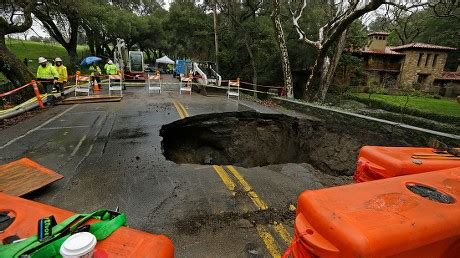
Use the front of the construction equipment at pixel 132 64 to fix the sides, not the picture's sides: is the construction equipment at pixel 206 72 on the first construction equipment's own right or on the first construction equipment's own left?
on the first construction equipment's own left

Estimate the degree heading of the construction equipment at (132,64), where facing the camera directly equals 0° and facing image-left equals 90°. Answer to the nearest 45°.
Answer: approximately 0°

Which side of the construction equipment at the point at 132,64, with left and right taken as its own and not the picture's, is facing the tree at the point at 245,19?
left

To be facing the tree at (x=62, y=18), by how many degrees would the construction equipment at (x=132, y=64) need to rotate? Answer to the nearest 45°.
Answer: approximately 135° to its right

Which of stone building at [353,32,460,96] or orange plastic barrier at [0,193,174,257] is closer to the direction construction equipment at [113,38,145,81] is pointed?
the orange plastic barrier

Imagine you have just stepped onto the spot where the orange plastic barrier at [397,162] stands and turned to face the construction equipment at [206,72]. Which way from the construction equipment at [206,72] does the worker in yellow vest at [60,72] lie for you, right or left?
left

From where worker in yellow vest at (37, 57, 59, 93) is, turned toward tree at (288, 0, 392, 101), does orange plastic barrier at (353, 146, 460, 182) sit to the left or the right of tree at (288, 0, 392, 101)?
right

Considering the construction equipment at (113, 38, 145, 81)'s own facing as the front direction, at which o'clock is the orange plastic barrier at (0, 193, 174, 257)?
The orange plastic barrier is roughly at 12 o'clock from the construction equipment.

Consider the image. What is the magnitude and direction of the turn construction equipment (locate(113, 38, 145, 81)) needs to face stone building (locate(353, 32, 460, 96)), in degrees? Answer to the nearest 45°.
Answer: approximately 90° to its left
